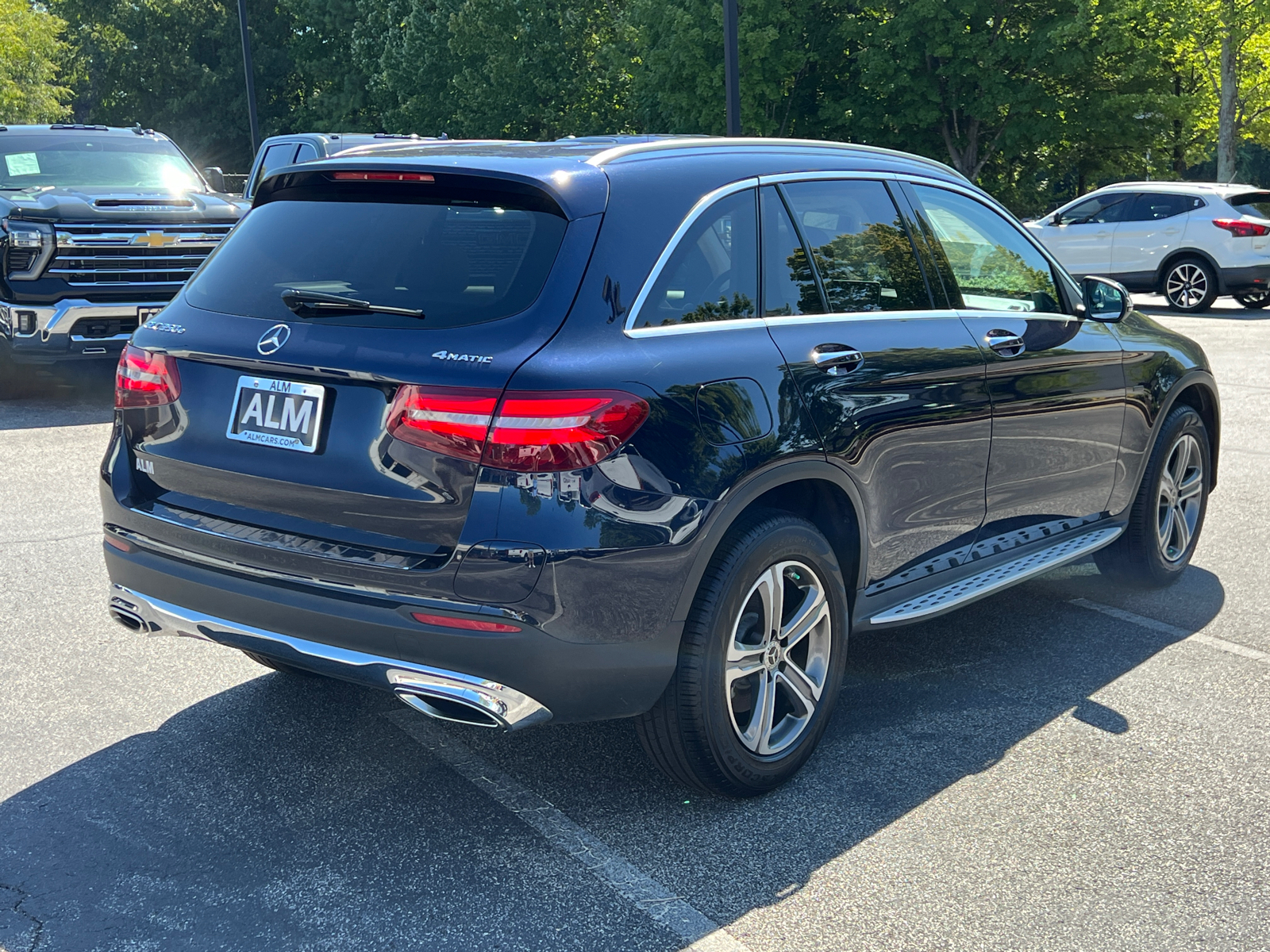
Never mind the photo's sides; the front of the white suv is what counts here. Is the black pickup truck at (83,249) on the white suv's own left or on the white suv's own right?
on the white suv's own left

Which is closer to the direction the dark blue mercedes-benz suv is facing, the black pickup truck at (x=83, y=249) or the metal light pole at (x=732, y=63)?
the metal light pole

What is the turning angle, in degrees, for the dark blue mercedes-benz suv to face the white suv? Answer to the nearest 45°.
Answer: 0° — it already faces it

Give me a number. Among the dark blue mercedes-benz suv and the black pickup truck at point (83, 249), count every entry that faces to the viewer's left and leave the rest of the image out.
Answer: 0

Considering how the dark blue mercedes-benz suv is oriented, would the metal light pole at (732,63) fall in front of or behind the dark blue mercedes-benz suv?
in front

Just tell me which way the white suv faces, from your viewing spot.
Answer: facing away from the viewer and to the left of the viewer

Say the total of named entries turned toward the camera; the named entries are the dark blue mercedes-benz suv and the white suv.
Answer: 0

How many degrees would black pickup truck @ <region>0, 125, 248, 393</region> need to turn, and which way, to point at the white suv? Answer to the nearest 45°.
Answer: approximately 45° to its left

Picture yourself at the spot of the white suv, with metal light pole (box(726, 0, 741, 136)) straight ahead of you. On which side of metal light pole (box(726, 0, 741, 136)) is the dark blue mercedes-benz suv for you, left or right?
left

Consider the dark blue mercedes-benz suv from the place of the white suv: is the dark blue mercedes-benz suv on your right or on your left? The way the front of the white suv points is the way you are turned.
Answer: on your left

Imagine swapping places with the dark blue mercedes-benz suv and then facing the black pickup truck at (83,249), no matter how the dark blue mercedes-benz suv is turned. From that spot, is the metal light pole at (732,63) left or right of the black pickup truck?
right

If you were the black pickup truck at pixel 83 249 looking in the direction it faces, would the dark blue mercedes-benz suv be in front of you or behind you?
in front

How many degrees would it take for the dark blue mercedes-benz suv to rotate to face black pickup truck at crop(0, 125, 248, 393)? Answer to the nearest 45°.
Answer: approximately 90° to its left

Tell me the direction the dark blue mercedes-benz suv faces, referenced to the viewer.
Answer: facing away from the viewer and to the right of the viewer
